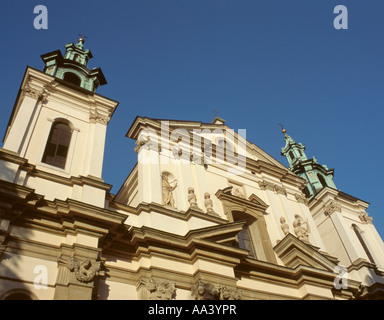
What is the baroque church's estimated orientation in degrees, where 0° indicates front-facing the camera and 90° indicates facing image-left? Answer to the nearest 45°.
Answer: approximately 315°
